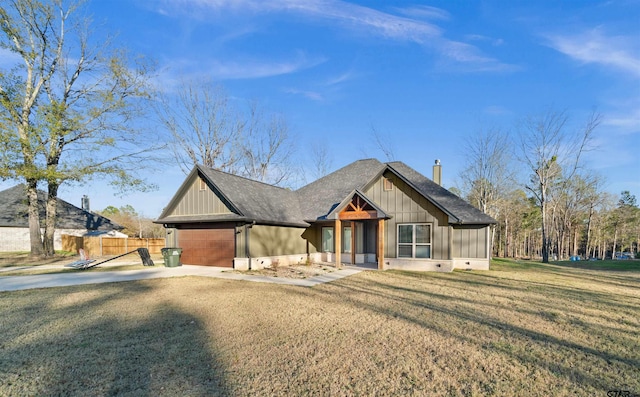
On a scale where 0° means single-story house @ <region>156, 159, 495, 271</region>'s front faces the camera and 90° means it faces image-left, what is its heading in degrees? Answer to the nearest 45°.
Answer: approximately 0°

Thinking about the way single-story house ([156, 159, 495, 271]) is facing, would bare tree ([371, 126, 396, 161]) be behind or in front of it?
behind
